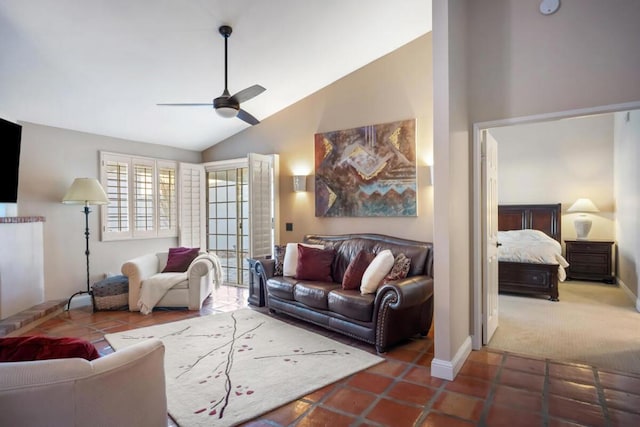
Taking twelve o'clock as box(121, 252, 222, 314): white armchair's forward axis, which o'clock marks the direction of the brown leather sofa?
The brown leather sofa is roughly at 9 o'clock from the white armchair.

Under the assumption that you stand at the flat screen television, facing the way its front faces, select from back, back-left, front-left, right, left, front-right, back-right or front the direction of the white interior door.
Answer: front

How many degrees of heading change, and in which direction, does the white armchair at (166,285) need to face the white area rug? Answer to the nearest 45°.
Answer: approximately 45° to its left

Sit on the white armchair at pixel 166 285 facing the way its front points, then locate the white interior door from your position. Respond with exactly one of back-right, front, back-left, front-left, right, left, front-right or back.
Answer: left

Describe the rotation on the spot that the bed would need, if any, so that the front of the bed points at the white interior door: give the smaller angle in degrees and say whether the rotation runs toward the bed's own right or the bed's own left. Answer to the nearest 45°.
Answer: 0° — it already faces it

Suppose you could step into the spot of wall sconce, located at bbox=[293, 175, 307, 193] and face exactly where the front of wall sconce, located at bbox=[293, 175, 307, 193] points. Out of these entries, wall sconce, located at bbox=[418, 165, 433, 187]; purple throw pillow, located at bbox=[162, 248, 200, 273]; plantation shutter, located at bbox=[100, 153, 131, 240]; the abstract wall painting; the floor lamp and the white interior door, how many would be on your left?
3

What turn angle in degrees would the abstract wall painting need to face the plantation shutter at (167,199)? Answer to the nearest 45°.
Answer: approximately 45° to its right

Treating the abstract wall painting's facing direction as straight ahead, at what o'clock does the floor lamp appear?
The floor lamp is roughly at 1 o'clock from the abstract wall painting.

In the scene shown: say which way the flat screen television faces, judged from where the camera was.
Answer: facing the viewer and to the right of the viewer

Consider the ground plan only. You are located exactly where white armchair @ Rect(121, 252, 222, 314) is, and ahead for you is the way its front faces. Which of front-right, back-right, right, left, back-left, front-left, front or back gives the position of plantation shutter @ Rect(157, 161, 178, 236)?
back-right

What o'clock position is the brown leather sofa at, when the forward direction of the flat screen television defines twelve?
The brown leather sofa is roughly at 12 o'clock from the flat screen television.

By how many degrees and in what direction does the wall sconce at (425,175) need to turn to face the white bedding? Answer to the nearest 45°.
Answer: approximately 180°

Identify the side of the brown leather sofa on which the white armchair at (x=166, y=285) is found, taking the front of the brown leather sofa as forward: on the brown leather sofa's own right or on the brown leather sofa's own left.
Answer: on the brown leather sofa's own right

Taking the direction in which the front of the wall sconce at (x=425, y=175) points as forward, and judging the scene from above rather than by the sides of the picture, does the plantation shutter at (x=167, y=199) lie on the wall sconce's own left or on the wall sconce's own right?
on the wall sconce's own right

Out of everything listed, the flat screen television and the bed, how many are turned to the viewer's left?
0

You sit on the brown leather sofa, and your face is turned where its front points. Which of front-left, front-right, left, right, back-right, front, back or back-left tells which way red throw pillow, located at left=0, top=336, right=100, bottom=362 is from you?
front

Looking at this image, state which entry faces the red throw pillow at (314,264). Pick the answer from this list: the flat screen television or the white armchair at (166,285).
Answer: the flat screen television

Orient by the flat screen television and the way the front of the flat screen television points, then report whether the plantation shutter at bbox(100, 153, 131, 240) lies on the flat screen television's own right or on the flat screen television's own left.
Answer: on the flat screen television's own left

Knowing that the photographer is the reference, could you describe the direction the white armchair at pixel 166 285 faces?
facing the viewer and to the left of the viewer

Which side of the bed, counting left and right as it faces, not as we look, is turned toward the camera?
front

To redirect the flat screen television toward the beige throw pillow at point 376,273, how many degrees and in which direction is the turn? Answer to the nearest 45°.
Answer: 0° — it already faces it
